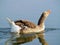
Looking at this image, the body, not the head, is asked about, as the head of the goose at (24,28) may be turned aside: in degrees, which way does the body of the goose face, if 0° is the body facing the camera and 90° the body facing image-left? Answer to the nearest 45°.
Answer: approximately 270°
